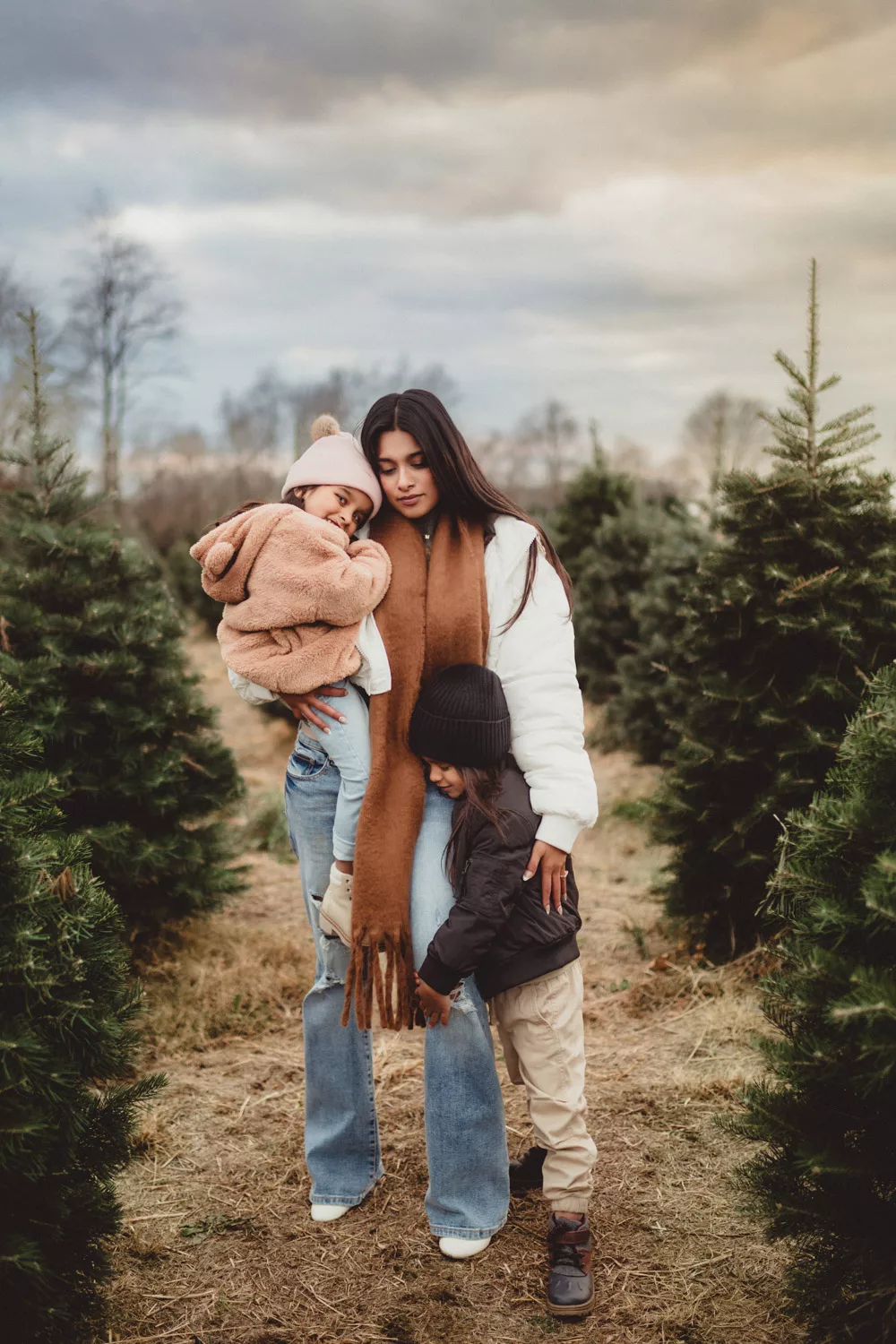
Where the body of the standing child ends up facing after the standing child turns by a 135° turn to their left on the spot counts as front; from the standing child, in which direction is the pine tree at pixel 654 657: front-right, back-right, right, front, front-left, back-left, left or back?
back-left

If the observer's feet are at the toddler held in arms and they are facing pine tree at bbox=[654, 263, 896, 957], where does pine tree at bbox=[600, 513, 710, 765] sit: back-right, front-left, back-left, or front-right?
front-left

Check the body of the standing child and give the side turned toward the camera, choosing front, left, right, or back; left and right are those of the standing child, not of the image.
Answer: left

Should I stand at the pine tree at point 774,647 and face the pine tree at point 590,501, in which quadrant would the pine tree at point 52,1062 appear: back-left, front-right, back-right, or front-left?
back-left

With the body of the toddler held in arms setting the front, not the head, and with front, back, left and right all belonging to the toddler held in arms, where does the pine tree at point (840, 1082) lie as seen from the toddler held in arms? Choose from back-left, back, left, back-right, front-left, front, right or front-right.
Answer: front-right

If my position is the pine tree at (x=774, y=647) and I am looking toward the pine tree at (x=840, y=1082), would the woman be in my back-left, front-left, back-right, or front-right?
front-right

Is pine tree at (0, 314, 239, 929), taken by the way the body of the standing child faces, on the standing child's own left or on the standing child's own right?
on the standing child's own right

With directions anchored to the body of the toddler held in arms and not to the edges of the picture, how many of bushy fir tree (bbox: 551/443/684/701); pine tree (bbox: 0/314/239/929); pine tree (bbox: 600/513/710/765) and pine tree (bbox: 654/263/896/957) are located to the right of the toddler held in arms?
0

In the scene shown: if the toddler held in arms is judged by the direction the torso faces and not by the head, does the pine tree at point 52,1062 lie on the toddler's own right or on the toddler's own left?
on the toddler's own right

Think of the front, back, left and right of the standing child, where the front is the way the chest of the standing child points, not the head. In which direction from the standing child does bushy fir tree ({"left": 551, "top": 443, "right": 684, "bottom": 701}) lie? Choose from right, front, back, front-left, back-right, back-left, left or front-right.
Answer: right

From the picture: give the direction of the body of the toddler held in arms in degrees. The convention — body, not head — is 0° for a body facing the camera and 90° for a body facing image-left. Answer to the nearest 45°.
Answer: approximately 270°

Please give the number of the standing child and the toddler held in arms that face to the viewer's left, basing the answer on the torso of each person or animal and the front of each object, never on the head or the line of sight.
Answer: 1

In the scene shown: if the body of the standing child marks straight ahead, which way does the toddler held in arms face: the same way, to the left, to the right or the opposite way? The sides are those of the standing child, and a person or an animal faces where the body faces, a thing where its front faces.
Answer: the opposite way

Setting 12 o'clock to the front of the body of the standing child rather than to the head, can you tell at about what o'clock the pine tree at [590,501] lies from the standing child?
The pine tree is roughly at 3 o'clock from the standing child.

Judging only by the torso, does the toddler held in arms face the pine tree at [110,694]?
no
